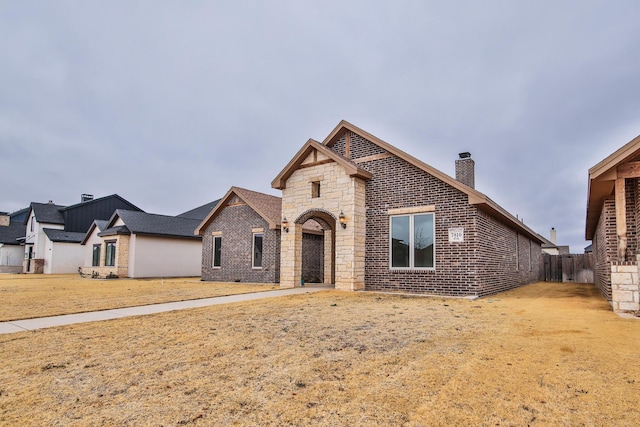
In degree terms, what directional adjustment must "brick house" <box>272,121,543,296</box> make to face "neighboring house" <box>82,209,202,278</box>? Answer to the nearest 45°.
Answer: approximately 90° to its right

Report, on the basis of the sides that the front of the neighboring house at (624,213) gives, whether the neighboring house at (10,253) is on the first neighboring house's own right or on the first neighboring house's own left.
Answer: on the first neighboring house's own right

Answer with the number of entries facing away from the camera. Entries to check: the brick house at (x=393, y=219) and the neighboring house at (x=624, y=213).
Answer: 0

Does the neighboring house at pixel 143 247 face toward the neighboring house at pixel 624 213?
no

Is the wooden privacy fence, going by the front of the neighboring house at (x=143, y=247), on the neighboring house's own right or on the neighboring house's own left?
on the neighboring house's own left

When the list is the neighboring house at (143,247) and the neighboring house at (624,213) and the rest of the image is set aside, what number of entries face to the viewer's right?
0

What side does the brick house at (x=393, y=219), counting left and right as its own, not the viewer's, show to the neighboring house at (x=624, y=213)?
left

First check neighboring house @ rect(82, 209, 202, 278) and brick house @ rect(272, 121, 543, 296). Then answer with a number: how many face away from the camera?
0

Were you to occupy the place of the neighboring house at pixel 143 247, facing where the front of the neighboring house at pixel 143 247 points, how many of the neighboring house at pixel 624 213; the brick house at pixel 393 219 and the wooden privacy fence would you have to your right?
0

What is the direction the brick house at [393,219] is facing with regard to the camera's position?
facing the viewer and to the left of the viewer
